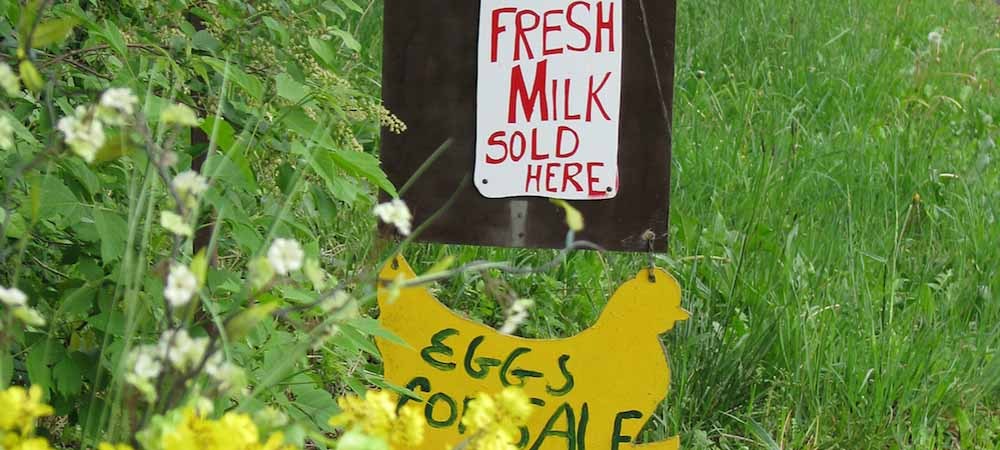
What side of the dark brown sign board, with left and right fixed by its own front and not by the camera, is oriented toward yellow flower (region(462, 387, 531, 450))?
front

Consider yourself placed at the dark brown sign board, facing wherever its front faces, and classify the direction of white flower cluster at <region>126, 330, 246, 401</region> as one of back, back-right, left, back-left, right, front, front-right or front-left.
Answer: front

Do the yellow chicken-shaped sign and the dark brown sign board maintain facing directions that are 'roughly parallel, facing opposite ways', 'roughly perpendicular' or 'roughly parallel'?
roughly parallel

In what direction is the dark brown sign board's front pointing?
toward the camera

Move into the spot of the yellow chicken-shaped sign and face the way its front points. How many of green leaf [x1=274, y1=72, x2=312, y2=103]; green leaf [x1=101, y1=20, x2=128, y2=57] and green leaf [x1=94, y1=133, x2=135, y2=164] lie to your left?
0

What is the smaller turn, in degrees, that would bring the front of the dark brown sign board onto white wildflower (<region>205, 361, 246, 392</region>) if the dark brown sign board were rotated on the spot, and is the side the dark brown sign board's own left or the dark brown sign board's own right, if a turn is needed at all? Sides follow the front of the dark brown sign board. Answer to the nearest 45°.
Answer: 0° — it already faces it

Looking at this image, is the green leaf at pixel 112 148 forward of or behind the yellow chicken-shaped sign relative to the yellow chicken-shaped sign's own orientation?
forward

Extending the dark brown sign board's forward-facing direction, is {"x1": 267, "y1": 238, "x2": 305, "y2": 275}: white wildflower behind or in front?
in front

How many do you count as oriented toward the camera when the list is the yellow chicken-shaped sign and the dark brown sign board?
2

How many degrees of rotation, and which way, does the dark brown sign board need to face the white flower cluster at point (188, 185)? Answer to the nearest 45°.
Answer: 0° — it already faces it

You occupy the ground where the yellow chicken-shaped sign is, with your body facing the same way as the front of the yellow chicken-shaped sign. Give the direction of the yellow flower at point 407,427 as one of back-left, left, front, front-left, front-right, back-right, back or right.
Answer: front

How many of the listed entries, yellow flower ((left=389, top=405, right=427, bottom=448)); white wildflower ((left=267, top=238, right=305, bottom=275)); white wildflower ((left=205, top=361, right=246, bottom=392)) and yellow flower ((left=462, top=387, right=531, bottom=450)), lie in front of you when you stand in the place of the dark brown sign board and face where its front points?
4
